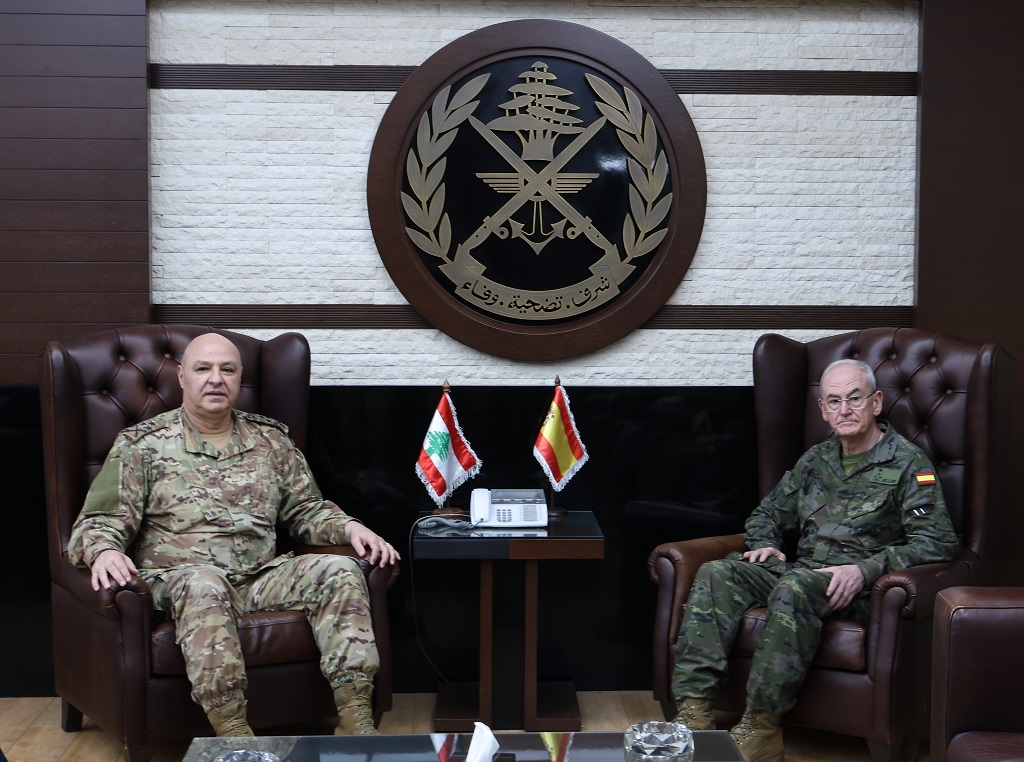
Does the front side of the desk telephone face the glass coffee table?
yes

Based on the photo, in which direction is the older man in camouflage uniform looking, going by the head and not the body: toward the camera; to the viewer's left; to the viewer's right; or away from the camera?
toward the camera

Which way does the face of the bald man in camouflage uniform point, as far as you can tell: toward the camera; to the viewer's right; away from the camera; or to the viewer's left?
toward the camera

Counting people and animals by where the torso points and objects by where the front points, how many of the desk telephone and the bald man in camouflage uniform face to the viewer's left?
0

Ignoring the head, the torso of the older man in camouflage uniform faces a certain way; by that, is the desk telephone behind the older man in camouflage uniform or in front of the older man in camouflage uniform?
in front

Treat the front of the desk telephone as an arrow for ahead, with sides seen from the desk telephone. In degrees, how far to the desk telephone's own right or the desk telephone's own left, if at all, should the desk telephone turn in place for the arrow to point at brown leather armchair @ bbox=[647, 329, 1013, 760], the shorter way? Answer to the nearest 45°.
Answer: approximately 90° to the desk telephone's own left

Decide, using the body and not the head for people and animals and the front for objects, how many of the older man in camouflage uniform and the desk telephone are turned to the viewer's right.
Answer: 0

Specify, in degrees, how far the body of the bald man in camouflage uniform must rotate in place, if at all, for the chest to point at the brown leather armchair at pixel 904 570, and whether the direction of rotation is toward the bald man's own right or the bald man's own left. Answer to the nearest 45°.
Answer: approximately 45° to the bald man's own left

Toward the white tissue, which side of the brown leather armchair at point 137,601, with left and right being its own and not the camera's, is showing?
front

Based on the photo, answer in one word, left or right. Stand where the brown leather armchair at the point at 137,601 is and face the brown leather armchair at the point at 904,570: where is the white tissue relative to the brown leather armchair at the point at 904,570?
right

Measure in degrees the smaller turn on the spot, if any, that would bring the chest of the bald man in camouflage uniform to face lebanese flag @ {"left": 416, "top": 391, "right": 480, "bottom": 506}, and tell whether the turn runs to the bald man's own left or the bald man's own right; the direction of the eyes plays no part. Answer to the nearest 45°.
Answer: approximately 45° to the bald man's own left

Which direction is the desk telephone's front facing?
toward the camera

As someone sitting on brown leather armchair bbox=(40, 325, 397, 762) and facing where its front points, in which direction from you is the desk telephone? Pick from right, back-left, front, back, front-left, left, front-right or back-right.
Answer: front-left

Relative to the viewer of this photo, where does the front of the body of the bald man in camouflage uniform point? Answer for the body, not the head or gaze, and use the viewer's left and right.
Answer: facing the viewer and to the right of the viewer

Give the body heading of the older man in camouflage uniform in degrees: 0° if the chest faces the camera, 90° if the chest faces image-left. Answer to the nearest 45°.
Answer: approximately 45°

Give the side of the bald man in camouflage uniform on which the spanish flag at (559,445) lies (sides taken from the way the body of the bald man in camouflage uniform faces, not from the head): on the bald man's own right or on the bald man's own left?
on the bald man's own left

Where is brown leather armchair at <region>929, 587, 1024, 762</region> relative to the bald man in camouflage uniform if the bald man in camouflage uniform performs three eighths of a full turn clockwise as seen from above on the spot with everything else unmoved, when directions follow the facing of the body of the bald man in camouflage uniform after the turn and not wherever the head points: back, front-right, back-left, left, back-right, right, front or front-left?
back-left
